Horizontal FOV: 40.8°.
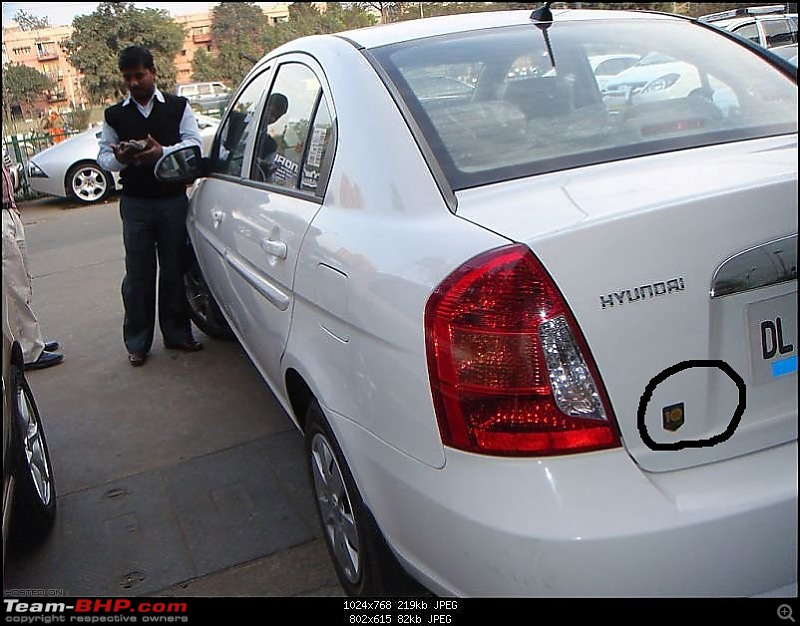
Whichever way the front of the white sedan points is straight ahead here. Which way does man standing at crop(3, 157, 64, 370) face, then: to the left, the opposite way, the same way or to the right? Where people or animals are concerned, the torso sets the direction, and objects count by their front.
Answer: to the right

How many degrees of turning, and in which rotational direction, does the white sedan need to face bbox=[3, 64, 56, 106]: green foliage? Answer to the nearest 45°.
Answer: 0° — it already faces it

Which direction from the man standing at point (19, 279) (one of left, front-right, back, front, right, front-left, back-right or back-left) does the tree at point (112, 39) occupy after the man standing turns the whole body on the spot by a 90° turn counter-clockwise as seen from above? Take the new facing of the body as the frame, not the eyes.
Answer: front

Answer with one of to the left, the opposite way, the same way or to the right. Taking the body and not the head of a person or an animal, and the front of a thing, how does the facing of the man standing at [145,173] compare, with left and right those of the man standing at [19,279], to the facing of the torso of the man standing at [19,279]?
to the right

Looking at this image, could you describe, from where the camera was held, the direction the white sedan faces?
facing away from the viewer and to the left of the viewer

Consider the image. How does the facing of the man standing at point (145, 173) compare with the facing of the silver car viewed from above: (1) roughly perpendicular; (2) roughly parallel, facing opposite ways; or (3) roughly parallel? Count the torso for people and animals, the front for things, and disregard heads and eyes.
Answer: roughly perpendicular

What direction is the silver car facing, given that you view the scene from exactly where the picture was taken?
facing to the left of the viewer

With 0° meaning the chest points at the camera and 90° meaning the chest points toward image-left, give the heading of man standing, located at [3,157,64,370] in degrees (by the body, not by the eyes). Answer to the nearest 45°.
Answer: approximately 270°

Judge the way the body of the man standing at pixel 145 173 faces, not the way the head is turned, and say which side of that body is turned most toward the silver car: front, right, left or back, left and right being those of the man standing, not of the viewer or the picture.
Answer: back
